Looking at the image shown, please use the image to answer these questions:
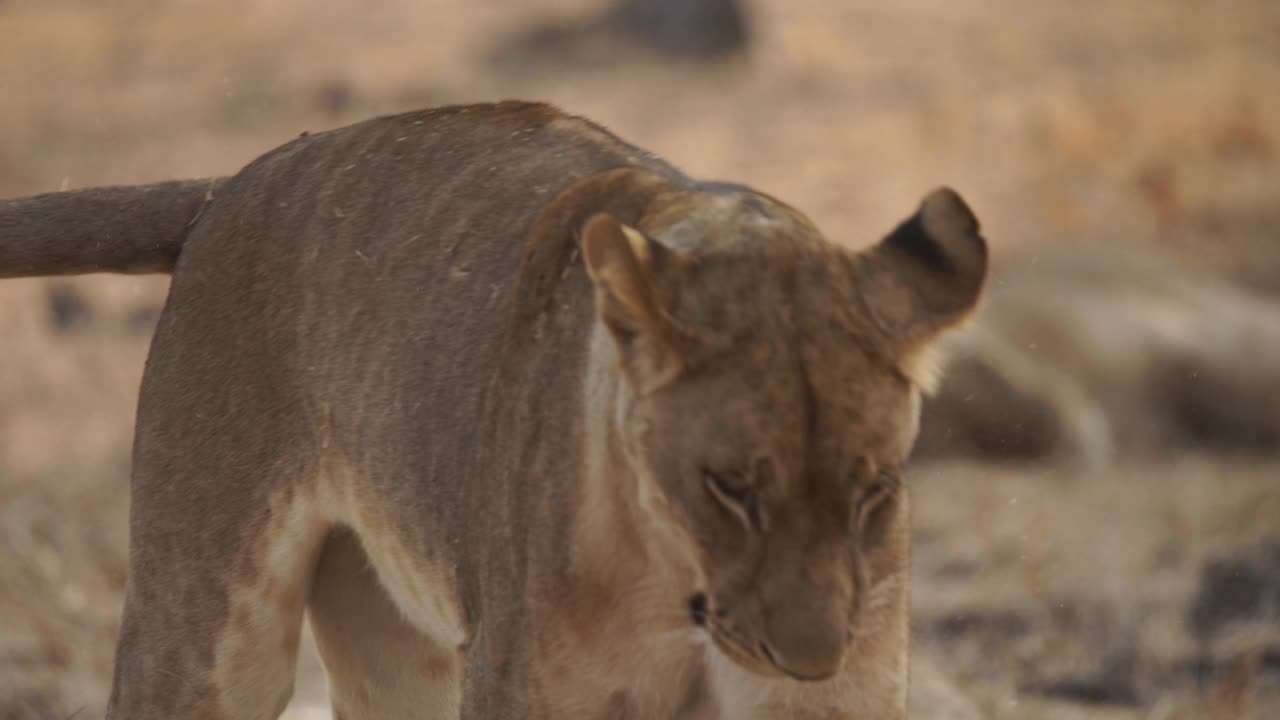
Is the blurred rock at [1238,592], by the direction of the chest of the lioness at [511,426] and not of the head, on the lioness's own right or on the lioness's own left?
on the lioness's own left

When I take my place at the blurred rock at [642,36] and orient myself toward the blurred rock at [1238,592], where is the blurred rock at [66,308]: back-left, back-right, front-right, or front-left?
front-right

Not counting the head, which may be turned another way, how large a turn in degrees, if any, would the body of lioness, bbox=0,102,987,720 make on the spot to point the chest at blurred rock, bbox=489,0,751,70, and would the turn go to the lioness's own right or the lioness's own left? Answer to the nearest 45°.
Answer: approximately 135° to the lioness's own left

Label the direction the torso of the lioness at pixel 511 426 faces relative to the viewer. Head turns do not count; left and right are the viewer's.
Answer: facing the viewer and to the right of the viewer

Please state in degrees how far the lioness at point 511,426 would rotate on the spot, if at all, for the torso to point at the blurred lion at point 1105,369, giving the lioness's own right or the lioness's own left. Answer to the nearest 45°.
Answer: approximately 90° to the lioness's own left

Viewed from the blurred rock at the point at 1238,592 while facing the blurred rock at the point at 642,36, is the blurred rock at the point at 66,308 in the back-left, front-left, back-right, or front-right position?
front-left

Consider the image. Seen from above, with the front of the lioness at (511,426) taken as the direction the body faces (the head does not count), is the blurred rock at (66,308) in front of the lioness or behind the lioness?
behind
